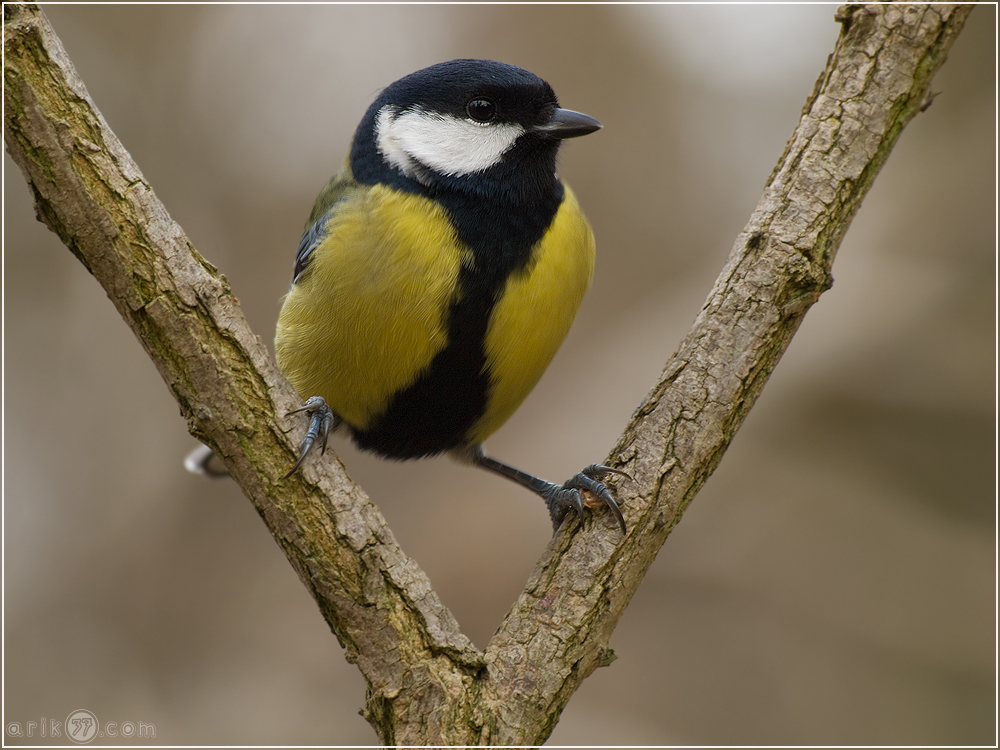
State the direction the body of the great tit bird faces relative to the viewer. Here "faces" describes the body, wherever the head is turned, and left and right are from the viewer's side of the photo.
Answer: facing the viewer and to the right of the viewer
